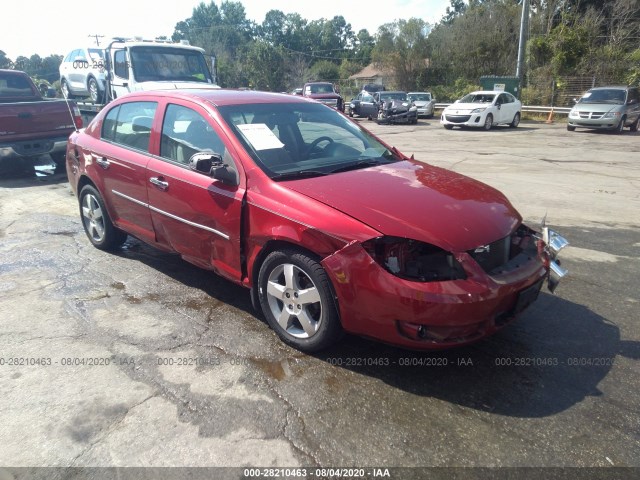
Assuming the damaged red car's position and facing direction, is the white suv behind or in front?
behind

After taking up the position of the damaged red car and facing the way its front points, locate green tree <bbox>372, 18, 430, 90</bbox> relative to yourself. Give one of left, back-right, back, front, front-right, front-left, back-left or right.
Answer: back-left

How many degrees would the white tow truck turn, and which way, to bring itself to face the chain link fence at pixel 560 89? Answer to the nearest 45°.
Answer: approximately 90° to its left

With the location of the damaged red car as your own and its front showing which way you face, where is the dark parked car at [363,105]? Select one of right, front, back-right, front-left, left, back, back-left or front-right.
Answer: back-left

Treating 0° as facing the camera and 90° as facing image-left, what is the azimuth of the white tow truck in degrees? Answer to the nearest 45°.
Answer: approximately 315°

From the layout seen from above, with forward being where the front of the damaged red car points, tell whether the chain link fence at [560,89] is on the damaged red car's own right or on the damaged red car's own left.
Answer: on the damaged red car's own left

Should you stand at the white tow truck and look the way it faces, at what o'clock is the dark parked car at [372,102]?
The dark parked car is roughly at 9 o'clock from the white tow truck.

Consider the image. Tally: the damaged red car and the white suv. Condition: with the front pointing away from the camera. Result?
0
